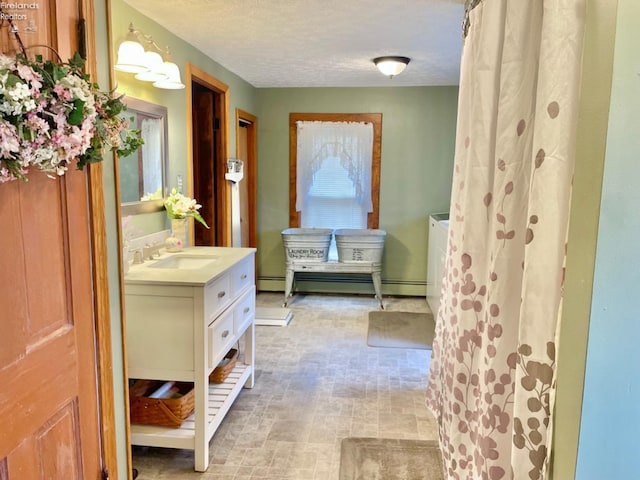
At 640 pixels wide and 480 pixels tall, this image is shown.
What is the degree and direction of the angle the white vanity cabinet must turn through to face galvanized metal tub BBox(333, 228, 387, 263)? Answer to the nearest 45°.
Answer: approximately 45° to its left

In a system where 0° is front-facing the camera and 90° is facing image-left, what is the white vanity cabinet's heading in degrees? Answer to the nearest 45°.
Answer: approximately 270°

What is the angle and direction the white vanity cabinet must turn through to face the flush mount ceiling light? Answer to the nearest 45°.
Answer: approximately 45° to its left

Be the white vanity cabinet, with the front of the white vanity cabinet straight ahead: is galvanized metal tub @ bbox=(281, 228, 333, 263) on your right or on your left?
on your left

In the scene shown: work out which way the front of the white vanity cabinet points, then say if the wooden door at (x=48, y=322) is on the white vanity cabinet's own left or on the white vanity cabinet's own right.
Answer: on the white vanity cabinet's own right

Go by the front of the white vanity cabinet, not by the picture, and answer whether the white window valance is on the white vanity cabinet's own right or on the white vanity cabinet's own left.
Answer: on the white vanity cabinet's own left

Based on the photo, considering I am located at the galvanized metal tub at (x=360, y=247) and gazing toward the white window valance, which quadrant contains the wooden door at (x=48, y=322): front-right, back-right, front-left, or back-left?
back-left

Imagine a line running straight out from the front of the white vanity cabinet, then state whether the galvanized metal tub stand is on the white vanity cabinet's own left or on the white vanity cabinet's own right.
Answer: on the white vanity cabinet's own left

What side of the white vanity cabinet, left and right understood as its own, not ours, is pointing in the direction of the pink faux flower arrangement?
right

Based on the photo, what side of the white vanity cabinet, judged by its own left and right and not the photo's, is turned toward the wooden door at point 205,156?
left
